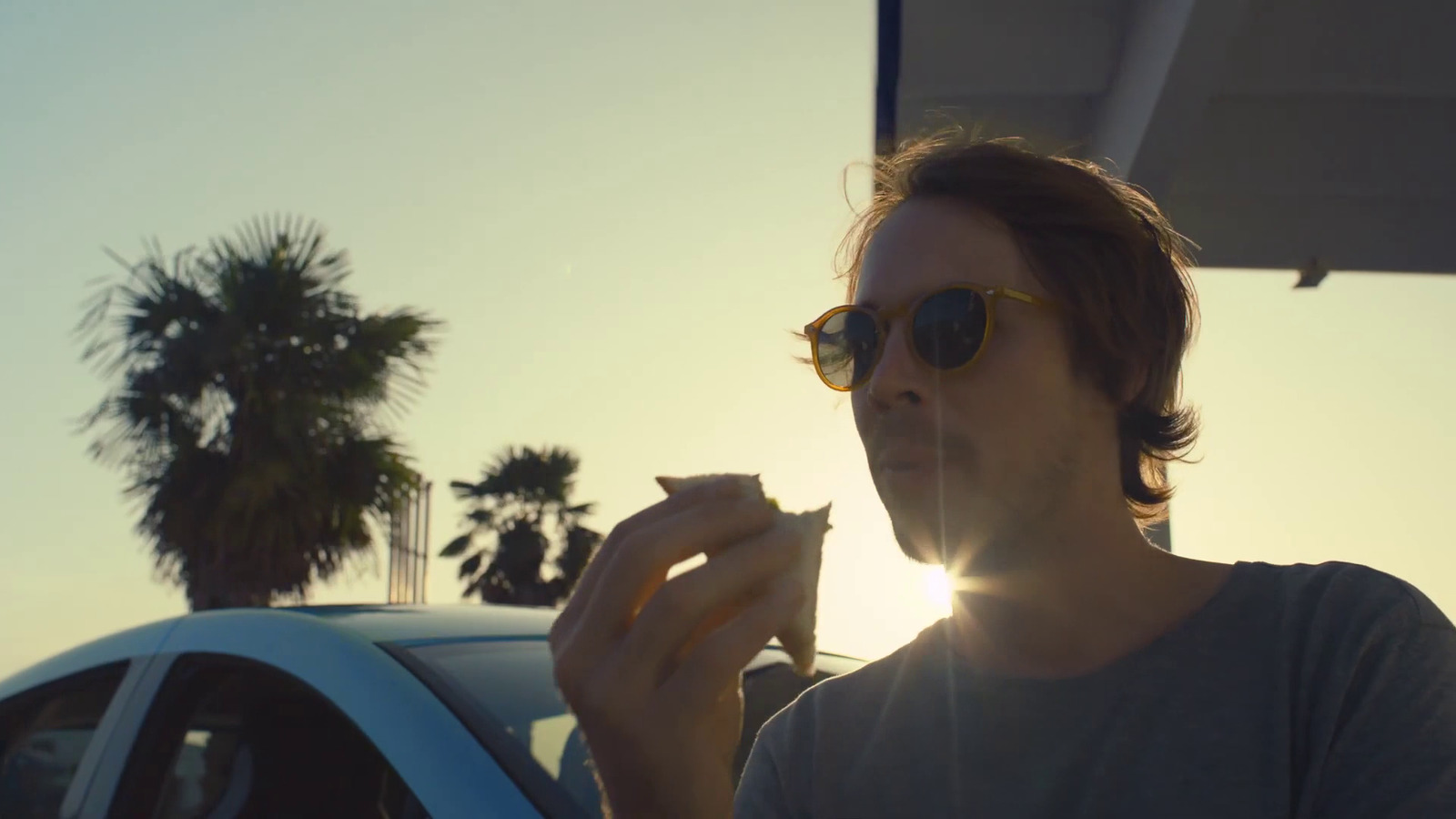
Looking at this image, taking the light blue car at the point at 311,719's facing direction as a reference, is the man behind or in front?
in front

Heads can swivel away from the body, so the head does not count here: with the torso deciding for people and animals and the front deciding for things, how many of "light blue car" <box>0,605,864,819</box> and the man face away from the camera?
0

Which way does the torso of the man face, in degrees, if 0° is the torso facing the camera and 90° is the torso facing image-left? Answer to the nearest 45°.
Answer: approximately 45°

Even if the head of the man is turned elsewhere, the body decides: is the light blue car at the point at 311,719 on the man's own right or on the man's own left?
on the man's own right

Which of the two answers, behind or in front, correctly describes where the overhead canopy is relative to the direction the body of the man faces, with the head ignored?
behind

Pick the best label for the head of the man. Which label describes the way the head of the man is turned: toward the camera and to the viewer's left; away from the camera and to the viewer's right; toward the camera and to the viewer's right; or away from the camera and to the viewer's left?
toward the camera and to the viewer's left

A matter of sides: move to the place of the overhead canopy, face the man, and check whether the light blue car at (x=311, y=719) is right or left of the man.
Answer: right
